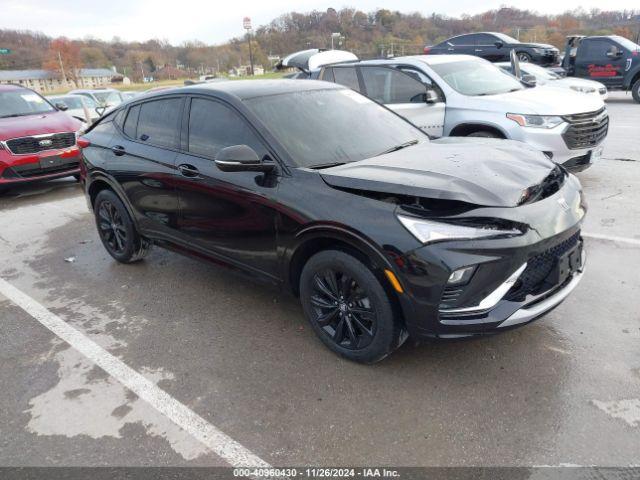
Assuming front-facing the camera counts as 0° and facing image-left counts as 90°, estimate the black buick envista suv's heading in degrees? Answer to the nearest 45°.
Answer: approximately 315°

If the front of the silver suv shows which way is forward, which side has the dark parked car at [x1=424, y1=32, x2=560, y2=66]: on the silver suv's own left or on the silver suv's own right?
on the silver suv's own left

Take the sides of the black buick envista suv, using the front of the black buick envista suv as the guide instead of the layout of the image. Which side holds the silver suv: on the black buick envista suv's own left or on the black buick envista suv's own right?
on the black buick envista suv's own left

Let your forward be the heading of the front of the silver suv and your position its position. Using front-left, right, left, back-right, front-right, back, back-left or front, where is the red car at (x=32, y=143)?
back-right

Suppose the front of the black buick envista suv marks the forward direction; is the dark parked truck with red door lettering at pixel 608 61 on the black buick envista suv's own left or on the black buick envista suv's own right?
on the black buick envista suv's own left

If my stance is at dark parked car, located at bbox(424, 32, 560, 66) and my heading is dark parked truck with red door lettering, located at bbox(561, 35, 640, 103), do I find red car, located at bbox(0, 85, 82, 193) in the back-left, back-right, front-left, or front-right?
back-right

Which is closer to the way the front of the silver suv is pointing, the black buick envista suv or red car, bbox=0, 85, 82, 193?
the black buick envista suv

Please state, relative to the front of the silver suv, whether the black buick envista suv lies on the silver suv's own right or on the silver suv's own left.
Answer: on the silver suv's own right

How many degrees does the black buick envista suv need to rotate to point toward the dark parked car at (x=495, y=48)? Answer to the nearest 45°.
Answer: approximately 135° to its left

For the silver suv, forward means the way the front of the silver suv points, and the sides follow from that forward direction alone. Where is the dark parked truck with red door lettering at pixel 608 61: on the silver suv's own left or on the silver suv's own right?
on the silver suv's own left

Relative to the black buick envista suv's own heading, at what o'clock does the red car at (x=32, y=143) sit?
The red car is roughly at 6 o'clock from the black buick envista suv.
